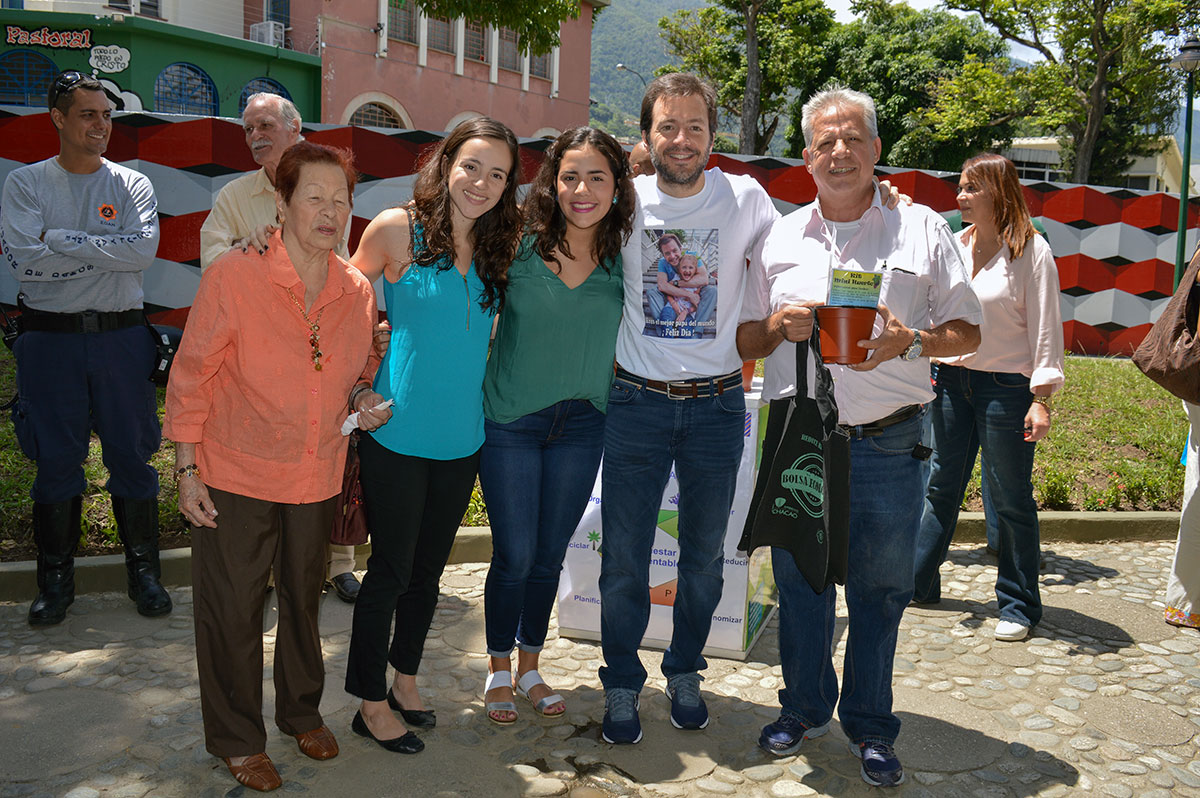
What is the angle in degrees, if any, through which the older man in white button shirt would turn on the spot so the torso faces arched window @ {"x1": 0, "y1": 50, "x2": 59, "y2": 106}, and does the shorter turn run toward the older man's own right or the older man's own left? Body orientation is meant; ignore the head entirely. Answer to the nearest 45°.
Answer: approximately 135° to the older man's own right

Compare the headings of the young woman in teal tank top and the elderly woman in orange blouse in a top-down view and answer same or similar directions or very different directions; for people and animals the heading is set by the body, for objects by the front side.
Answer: same or similar directions

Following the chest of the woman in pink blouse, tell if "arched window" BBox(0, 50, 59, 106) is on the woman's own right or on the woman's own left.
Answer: on the woman's own right

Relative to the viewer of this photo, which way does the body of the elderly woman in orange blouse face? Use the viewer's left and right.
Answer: facing the viewer and to the right of the viewer

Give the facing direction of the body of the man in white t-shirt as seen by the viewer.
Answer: toward the camera

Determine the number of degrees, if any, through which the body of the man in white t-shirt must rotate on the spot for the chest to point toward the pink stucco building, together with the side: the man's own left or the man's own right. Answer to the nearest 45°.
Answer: approximately 180°

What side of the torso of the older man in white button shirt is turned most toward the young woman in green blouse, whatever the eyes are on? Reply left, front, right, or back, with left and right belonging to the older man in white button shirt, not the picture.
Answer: right

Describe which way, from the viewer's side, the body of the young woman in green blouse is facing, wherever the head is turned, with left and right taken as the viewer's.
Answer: facing the viewer

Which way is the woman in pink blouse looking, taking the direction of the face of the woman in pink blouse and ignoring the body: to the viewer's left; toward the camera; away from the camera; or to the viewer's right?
to the viewer's left

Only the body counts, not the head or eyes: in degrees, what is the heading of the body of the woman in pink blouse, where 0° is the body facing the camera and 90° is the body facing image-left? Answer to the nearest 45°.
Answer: approximately 45°

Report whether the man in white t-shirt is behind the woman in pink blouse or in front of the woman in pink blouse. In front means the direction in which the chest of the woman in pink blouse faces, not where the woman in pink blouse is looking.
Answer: in front

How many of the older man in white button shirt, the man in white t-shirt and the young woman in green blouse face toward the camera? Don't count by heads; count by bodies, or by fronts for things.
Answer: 3

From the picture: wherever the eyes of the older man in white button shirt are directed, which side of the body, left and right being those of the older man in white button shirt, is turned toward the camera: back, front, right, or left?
front

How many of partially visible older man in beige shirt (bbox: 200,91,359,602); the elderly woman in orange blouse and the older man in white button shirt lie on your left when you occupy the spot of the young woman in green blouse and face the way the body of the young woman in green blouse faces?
1
